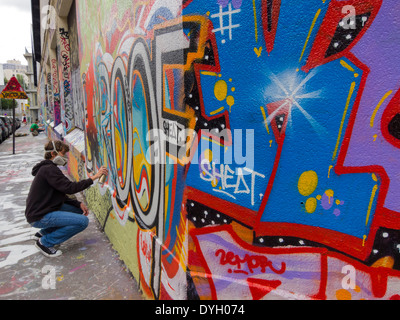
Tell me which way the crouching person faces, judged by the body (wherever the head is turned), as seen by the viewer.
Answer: to the viewer's right
